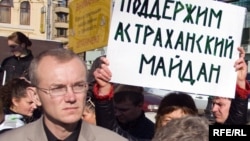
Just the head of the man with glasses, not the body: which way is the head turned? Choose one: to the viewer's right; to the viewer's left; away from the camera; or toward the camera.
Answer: toward the camera

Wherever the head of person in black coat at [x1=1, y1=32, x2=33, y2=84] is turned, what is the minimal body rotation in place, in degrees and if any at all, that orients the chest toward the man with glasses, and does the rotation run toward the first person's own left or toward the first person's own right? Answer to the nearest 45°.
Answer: approximately 45° to the first person's own left

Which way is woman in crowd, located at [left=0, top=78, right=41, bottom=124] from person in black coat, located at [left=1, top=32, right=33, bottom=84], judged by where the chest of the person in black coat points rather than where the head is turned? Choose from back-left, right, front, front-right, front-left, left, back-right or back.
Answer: front-left

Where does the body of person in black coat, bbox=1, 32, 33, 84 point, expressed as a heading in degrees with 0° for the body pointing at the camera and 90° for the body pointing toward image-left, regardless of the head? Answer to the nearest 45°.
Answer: approximately 45°

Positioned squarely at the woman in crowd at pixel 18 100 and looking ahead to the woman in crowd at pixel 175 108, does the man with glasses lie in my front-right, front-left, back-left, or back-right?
front-right

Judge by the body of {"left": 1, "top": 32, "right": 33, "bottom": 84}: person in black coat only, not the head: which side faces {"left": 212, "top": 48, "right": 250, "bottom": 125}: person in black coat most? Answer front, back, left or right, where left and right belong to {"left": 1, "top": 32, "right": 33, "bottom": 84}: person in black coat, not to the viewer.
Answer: left

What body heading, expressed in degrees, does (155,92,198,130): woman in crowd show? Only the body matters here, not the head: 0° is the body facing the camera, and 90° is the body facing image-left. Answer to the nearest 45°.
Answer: approximately 45°

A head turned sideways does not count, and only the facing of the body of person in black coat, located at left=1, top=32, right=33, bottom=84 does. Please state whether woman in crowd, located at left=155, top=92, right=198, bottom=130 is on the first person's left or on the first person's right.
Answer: on the first person's left

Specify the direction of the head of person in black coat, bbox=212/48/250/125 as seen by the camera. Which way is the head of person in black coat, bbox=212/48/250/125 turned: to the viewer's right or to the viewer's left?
to the viewer's left
